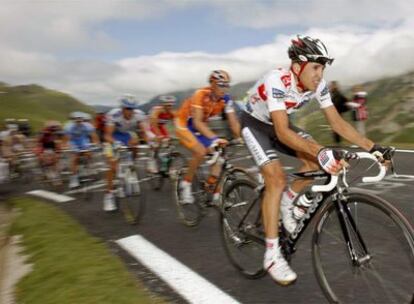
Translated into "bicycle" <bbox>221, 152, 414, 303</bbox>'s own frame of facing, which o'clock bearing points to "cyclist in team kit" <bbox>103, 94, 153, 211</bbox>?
The cyclist in team kit is roughly at 6 o'clock from the bicycle.

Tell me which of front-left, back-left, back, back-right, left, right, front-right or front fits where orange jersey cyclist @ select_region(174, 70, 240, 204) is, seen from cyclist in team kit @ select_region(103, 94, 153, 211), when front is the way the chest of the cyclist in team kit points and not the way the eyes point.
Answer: front-left

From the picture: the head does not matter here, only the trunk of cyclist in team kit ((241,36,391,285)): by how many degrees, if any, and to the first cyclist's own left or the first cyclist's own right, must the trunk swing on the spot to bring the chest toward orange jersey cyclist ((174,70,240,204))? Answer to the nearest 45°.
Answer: approximately 180°

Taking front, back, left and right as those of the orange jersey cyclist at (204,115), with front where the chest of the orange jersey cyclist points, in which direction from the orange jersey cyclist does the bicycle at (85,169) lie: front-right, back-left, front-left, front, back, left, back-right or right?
back

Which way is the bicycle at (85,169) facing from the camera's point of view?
toward the camera

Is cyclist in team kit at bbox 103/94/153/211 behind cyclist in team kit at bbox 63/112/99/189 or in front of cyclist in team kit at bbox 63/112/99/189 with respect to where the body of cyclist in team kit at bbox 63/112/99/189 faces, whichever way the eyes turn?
in front

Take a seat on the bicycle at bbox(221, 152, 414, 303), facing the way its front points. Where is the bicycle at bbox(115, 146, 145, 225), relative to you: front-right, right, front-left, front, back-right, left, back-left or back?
back

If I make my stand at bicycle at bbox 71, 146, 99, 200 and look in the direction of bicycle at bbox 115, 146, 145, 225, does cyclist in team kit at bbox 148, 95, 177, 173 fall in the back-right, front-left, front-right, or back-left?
front-left

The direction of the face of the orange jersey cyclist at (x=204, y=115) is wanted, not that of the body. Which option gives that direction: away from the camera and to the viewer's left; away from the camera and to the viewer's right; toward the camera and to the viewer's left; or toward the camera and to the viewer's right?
toward the camera and to the viewer's right

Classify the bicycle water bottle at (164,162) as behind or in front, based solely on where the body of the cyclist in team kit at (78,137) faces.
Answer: in front

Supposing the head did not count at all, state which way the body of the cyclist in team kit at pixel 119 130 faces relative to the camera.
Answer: toward the camera

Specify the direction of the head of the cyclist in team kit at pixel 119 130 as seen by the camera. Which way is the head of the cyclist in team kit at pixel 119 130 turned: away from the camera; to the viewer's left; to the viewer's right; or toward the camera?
toward the camera

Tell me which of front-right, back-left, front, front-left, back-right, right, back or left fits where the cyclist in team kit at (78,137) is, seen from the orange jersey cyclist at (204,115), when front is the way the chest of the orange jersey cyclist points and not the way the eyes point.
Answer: back

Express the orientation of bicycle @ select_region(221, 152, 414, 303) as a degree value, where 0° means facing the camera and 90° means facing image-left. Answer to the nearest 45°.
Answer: approximately 315°

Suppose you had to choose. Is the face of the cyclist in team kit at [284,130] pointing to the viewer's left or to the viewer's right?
to the viewer's right

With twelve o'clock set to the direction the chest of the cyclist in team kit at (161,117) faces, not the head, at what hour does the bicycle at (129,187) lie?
The bicycle is roughly at 2 o'clock from the cyclist in team kit.

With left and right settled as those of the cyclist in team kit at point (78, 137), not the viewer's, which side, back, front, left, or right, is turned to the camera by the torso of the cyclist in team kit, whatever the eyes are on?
front

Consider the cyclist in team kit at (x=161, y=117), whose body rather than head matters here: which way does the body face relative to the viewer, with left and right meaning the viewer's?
facing the viewer and to the right of the viewer
